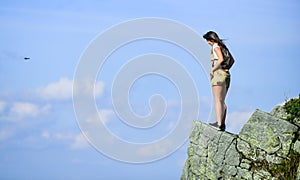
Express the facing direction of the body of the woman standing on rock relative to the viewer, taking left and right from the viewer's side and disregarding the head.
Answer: facing to the left of the viewer

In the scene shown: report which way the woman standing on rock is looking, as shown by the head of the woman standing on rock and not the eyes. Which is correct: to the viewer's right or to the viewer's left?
to the viewer's left
